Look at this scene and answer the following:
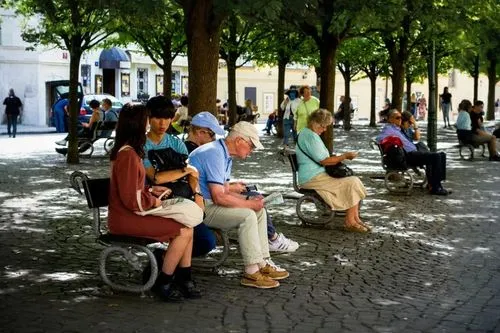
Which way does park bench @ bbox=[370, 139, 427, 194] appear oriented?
to the viewer's right

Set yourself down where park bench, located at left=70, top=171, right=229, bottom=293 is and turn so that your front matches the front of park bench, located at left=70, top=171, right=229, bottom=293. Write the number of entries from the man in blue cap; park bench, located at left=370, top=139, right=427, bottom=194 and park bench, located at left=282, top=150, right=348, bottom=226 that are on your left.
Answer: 3

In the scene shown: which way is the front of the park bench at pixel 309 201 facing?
to the viewer's right

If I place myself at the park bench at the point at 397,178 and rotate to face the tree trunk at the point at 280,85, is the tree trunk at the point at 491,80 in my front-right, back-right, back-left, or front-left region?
front-right

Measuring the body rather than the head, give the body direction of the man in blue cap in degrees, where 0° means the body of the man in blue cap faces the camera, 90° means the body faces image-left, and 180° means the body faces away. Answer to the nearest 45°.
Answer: approximately 270°

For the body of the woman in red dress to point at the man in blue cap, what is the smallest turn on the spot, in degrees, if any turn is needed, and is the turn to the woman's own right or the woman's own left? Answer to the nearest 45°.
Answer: approximately 90° to the woman's own left

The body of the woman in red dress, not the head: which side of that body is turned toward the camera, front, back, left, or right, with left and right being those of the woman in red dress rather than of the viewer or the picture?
right

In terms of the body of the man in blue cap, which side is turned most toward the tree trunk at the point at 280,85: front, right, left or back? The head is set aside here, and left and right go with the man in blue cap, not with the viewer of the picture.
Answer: left

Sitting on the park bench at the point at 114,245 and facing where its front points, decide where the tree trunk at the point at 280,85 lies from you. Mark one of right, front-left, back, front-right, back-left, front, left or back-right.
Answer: back-left

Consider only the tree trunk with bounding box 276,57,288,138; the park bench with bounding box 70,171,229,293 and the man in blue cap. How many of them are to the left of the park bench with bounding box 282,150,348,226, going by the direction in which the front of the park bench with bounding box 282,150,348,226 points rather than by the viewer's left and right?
1

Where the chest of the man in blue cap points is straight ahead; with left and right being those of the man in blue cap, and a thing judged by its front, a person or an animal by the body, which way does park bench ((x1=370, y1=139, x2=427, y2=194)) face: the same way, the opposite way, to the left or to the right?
the same way

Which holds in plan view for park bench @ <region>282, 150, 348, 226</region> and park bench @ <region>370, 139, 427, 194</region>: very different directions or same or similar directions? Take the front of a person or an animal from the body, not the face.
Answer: same or similar directions

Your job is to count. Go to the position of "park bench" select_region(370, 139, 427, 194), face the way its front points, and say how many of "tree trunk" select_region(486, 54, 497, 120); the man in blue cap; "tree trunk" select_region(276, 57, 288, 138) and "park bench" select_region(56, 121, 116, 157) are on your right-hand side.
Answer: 1
